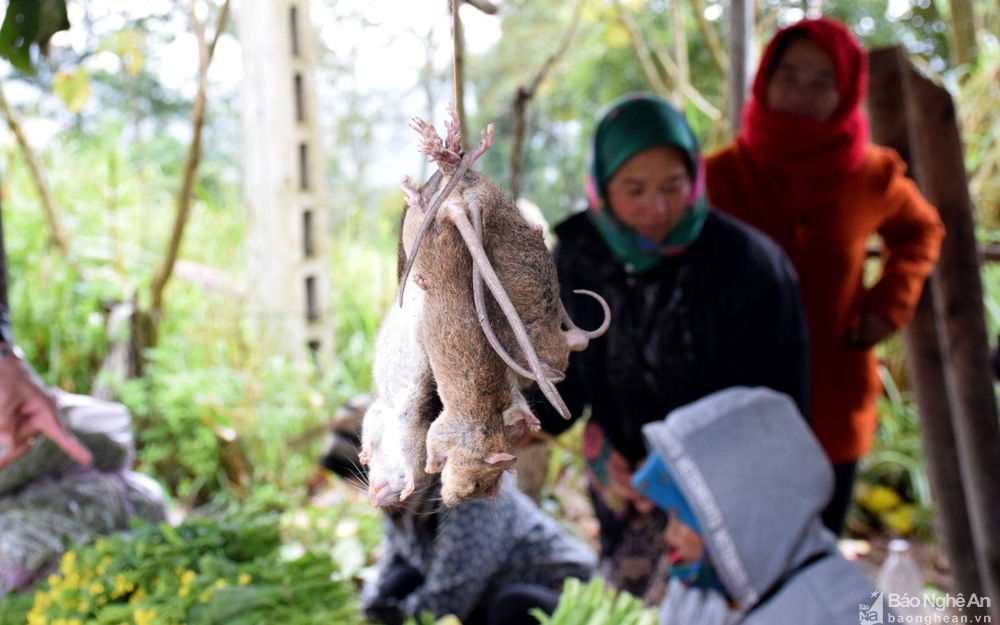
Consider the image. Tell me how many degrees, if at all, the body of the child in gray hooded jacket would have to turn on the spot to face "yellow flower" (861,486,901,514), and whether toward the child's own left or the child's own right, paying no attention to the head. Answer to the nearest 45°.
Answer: approximately 90° to the child's own right

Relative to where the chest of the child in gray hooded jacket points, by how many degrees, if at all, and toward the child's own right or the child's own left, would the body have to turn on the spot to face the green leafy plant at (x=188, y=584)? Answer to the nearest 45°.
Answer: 0° — they already face it

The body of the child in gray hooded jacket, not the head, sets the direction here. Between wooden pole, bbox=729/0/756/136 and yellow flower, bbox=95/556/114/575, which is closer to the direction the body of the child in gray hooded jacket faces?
the yellow flower

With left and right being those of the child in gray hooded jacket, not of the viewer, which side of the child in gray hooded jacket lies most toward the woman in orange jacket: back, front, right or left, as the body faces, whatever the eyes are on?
right

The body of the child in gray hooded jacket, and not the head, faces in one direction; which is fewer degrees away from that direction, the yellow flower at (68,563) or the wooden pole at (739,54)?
the yellow flower

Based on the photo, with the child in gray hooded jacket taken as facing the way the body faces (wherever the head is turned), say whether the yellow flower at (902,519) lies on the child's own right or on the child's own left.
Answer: on the child's own right

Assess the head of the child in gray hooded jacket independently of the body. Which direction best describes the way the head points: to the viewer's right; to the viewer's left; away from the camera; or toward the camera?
to the viewer's left

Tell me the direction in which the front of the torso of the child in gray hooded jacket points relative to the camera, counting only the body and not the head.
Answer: to the viewer's left

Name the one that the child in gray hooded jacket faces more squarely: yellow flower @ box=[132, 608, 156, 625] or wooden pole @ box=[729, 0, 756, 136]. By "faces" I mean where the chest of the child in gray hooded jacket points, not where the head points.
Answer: the yellow flower

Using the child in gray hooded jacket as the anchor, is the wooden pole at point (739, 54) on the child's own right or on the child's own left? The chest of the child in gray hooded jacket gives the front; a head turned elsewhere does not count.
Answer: on the child's own right

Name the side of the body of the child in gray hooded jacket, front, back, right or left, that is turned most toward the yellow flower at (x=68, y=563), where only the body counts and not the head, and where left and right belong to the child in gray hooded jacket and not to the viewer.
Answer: front
